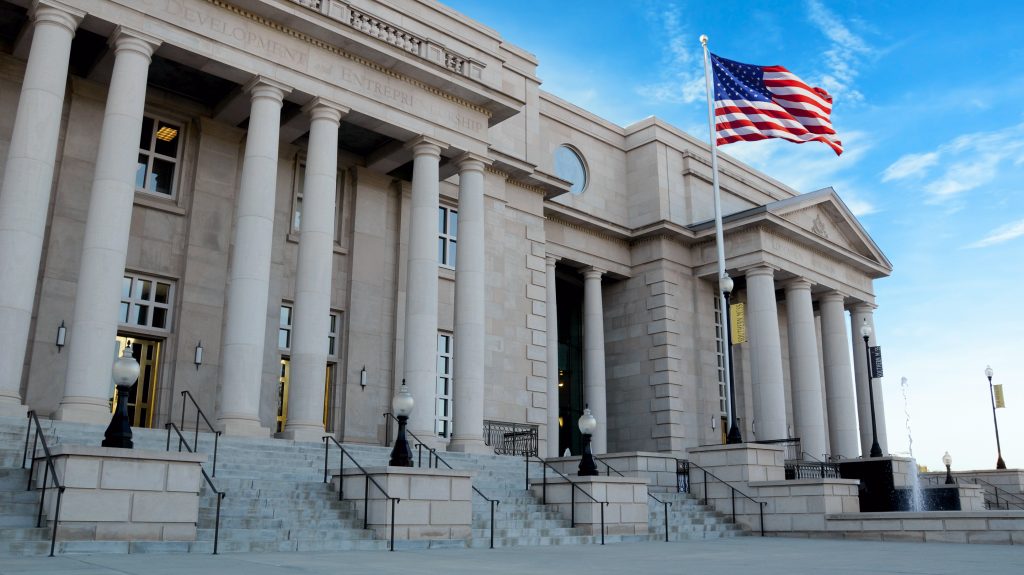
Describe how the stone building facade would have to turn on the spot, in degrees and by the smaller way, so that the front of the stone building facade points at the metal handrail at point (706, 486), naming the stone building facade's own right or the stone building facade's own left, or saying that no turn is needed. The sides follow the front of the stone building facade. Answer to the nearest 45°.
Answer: approximately 45° to the stone building facade's own left

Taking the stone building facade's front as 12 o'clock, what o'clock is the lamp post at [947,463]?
The lamp post is roughly at 10 o'clock from the stone building facade.

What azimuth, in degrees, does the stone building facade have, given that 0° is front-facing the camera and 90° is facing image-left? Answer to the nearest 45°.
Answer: approximately 315°

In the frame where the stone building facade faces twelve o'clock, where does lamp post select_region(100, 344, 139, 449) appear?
The lamp post is roughly at 2 o'clock from the stone building facade.

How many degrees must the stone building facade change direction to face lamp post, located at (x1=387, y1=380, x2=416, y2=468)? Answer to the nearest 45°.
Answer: approximately 45° to its right

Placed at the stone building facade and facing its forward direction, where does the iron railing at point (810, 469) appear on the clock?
The iron railing is roughly at 10 o'clock from the stone building facade.
